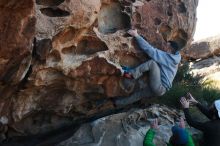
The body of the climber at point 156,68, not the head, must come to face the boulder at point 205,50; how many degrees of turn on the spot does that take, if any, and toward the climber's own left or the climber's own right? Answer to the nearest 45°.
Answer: approximately 90° to the climber's own right

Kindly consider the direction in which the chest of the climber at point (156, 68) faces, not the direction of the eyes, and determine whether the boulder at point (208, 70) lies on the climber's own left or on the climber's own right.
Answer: on the climber's own right

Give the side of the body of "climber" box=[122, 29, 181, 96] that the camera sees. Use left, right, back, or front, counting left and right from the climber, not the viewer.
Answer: left
